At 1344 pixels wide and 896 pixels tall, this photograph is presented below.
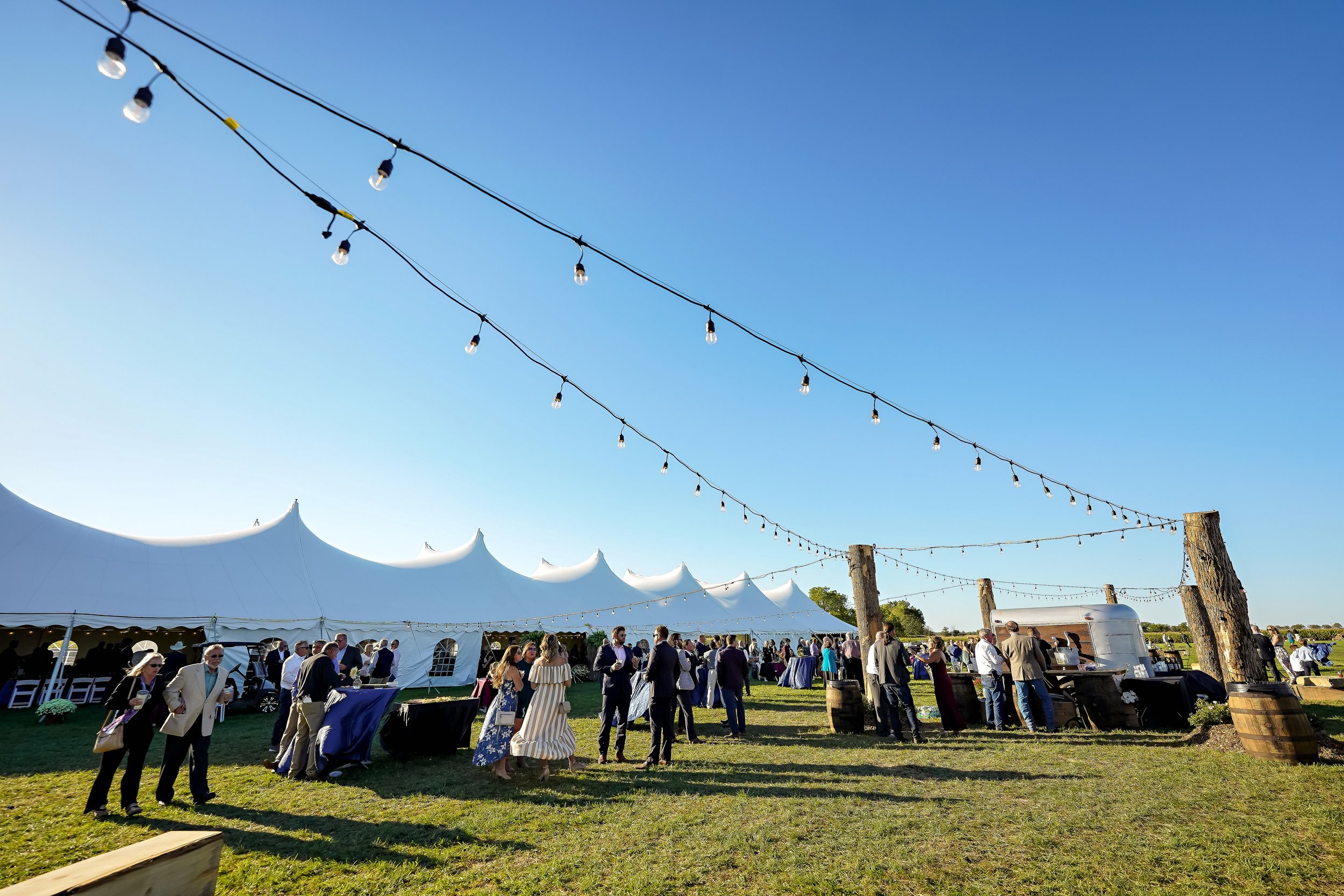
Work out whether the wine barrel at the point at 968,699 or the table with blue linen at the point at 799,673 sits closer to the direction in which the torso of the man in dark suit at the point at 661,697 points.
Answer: the table with blue linen

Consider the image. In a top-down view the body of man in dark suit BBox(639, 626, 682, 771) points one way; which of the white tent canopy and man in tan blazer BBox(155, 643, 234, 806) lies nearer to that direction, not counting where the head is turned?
the white tent canopy

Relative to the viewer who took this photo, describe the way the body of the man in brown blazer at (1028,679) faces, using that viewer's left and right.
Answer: facing away from the viewer

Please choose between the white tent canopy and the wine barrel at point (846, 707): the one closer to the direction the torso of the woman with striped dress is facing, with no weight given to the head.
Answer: the white tent canopy

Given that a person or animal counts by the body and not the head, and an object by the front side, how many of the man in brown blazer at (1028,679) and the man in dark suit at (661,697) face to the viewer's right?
0

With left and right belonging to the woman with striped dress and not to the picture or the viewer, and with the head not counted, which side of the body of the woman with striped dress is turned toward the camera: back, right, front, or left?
back

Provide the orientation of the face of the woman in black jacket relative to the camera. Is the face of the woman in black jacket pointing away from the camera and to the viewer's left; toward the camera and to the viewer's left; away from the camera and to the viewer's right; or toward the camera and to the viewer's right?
toward the camera and to the viewer's right

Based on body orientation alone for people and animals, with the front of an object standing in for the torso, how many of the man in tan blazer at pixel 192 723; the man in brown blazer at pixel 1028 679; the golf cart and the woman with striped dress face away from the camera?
2

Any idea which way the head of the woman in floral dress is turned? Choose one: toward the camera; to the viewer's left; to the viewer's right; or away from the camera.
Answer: to the viewer's right

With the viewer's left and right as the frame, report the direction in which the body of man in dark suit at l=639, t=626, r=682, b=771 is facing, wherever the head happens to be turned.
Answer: facing away from the viewer and to the left of the viewer
